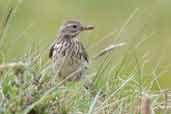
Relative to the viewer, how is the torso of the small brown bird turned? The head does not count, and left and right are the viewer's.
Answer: facing the viewer
